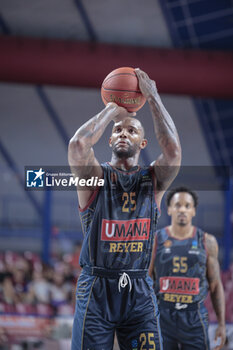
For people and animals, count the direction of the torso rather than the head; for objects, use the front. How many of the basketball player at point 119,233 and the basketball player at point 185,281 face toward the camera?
2

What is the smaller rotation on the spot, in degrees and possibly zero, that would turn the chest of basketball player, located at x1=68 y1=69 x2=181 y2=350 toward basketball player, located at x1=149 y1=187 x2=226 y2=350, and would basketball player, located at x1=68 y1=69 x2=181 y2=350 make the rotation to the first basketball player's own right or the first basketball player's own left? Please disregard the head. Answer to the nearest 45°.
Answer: approximately 180°

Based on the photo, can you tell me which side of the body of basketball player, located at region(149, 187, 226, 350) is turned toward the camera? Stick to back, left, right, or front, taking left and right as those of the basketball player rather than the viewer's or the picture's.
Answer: front

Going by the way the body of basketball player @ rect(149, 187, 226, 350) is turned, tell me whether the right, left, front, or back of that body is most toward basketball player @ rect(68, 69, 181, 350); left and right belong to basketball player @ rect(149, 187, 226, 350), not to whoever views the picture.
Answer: front
